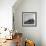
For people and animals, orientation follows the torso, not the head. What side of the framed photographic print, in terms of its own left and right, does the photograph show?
front
